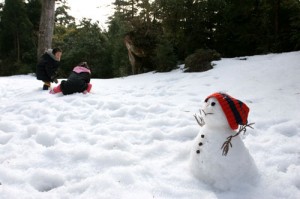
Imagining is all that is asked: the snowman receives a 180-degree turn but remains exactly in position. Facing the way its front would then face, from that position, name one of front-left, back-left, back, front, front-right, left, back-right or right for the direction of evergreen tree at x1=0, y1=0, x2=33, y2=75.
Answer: left

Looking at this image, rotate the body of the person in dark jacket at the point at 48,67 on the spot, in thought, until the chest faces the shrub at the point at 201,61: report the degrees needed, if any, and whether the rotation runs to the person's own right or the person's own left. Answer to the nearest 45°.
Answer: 0° — they already face it

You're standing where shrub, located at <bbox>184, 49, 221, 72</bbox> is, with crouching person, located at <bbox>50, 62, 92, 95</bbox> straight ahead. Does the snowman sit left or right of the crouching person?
left

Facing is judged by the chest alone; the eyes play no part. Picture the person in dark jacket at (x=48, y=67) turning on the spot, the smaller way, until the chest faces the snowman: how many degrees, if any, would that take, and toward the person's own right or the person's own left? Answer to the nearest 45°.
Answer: approximately 90° to the person's own right

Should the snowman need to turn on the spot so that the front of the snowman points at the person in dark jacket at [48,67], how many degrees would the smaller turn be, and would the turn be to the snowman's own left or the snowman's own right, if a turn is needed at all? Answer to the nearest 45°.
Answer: approximately 90° to the snowman's own right

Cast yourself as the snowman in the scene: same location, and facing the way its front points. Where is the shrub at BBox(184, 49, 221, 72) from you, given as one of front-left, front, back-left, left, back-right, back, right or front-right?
back-right

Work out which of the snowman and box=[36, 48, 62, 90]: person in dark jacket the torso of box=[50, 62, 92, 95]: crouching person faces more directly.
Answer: the person in dark jacket

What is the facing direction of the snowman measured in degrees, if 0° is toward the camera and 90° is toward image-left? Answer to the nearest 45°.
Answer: approximately 45°

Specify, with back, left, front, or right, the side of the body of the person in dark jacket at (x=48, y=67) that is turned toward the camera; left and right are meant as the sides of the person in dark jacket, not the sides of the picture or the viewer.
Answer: right

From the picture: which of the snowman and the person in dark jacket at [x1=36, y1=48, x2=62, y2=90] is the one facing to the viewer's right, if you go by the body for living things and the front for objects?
the person in dark jacket

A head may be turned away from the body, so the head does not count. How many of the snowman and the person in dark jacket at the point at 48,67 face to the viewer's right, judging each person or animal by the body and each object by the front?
1
